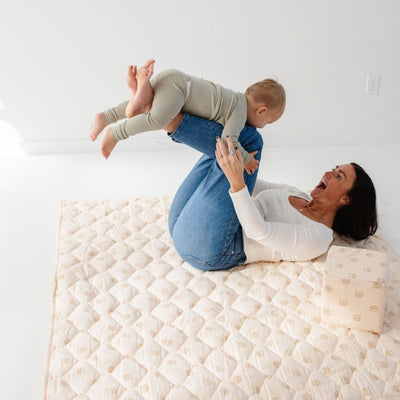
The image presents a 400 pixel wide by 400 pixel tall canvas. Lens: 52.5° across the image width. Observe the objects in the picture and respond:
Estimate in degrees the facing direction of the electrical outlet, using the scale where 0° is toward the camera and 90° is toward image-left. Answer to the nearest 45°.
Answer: approximately 0°

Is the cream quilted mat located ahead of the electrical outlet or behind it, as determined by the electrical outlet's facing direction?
ahead

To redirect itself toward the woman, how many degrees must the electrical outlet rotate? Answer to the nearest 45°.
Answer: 0° — it already faces them

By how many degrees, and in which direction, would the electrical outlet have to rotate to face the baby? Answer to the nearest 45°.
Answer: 0° — it already faces them
